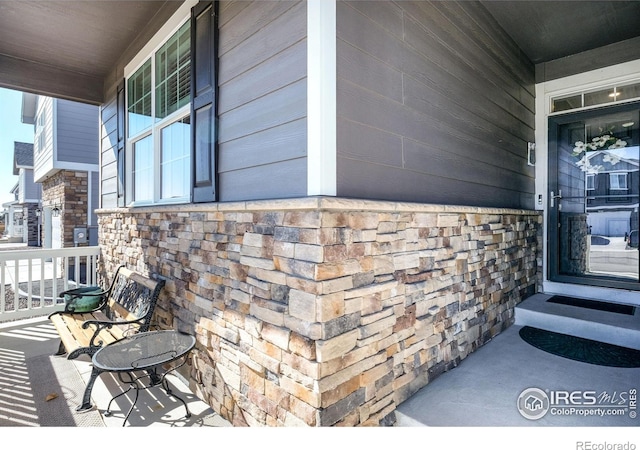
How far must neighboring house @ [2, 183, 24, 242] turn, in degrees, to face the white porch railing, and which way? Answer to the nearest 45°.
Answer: approximately 45° to its left

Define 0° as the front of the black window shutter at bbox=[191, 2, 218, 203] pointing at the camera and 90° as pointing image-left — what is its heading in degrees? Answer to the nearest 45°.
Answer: approximately 45°

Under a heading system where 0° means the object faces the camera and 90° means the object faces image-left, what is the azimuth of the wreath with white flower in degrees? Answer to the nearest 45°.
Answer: approximately 0°

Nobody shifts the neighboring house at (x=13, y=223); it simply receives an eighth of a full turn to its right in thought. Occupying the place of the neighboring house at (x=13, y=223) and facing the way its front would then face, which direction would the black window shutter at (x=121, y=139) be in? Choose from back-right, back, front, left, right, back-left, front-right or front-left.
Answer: left

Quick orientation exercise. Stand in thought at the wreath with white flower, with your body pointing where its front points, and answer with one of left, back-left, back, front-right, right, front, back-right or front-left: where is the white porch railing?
front-right

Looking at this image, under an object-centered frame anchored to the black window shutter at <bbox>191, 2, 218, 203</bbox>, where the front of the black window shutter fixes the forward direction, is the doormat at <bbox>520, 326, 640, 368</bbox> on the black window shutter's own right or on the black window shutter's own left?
on the black window shutter's own left

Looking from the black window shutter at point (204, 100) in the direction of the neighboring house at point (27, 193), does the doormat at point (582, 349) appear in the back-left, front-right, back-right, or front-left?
back-right
